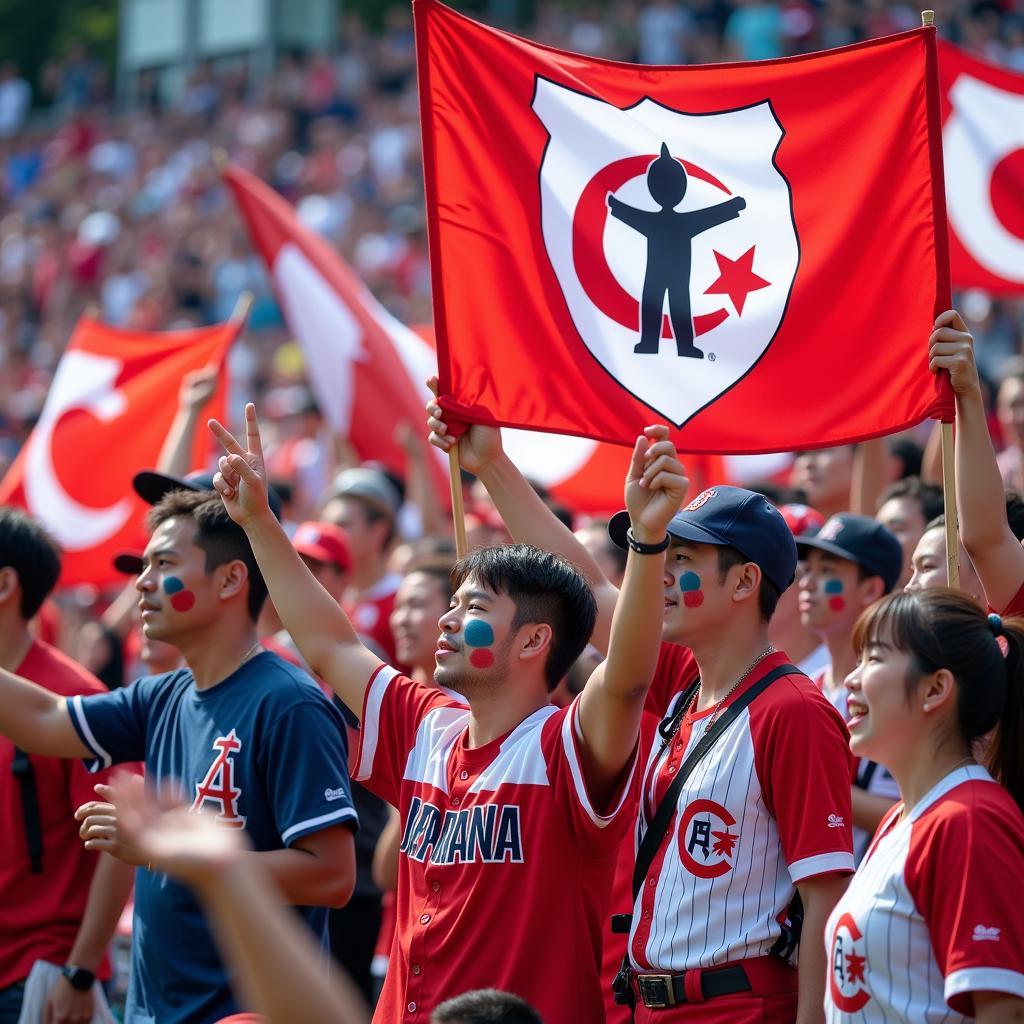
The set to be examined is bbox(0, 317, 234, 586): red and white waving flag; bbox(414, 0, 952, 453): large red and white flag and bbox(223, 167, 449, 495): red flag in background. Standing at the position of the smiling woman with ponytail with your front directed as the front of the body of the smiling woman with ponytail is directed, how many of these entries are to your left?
0

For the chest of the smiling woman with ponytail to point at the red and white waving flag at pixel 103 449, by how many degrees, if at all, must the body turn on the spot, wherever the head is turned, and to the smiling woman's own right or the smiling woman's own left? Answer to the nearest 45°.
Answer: approximately 45° to the smiling woman's own right

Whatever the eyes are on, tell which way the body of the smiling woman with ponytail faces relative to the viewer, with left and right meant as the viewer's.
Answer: facing to the left of the viewer

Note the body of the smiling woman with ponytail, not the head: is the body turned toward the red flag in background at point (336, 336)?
no

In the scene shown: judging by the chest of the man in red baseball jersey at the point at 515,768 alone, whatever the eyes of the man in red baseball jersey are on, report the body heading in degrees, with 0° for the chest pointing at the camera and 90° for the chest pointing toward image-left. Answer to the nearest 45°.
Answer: approximately 45°

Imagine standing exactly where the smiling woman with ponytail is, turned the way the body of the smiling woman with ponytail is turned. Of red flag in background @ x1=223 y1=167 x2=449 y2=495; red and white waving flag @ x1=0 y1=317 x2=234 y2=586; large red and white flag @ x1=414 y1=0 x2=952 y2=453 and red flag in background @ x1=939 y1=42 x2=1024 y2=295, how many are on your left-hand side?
0

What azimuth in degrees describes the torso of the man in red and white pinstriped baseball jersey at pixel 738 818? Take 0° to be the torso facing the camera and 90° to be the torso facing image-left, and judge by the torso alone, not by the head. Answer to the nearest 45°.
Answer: approximately 45°

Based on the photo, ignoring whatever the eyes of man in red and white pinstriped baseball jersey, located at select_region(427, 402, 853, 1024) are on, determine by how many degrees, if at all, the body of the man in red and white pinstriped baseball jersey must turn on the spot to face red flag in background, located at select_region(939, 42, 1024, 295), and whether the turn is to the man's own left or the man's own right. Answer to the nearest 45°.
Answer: approximately 135° to the man's own right

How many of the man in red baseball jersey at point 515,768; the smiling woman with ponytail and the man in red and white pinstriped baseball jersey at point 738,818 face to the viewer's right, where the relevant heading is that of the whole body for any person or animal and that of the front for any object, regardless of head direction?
0

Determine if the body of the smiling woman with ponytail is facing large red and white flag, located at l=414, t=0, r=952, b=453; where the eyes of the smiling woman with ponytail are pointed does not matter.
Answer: no

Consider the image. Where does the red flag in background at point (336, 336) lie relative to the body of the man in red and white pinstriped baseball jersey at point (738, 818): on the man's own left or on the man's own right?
on the man's own right

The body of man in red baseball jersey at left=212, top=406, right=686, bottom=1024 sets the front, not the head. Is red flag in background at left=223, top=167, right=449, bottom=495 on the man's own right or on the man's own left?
on the man's own right

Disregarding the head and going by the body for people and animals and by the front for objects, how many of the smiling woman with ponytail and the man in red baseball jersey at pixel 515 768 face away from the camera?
0

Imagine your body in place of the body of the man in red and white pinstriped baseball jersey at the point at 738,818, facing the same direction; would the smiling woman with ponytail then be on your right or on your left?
on your left
